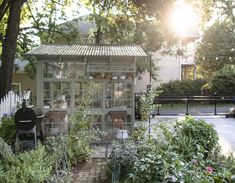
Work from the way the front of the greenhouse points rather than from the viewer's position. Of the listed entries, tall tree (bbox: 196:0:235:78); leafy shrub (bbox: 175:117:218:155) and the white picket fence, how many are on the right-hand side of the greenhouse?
1

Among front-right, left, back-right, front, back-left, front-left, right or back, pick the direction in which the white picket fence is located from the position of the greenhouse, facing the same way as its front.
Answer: right

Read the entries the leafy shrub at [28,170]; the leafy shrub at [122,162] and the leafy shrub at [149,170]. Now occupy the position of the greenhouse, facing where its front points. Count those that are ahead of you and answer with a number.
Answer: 3

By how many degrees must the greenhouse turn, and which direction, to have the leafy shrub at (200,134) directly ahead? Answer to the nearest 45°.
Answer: approximately 45° to its left

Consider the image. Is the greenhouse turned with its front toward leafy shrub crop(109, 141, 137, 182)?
yes

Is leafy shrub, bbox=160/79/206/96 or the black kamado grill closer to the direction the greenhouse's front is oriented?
the black kamado grill

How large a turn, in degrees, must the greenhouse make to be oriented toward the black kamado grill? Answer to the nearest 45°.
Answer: approximately 45° to its right

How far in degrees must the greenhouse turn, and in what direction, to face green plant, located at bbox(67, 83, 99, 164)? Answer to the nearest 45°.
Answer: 0° — it already faces it

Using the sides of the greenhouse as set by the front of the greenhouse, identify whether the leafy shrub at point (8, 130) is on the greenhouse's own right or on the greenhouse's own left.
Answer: on the greenhouse's own right

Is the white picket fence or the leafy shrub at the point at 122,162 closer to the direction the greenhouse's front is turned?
the leafy shrub

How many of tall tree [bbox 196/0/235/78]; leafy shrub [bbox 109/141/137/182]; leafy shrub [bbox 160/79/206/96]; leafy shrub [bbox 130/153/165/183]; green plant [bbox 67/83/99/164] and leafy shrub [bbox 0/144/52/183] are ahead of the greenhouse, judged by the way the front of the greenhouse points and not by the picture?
4

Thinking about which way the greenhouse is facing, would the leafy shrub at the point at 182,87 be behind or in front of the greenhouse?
behind

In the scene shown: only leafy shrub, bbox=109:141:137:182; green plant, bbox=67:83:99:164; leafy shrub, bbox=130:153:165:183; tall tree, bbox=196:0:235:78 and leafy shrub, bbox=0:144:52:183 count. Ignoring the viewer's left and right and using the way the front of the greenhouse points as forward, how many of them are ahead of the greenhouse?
4

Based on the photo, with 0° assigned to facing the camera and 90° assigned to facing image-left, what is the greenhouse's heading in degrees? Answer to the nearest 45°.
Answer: approximately 0°

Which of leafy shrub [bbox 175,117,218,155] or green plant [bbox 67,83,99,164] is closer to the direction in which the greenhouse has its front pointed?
the green plant

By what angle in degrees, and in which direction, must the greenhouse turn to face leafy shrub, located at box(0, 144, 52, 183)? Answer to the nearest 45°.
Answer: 0° — it already faces it
